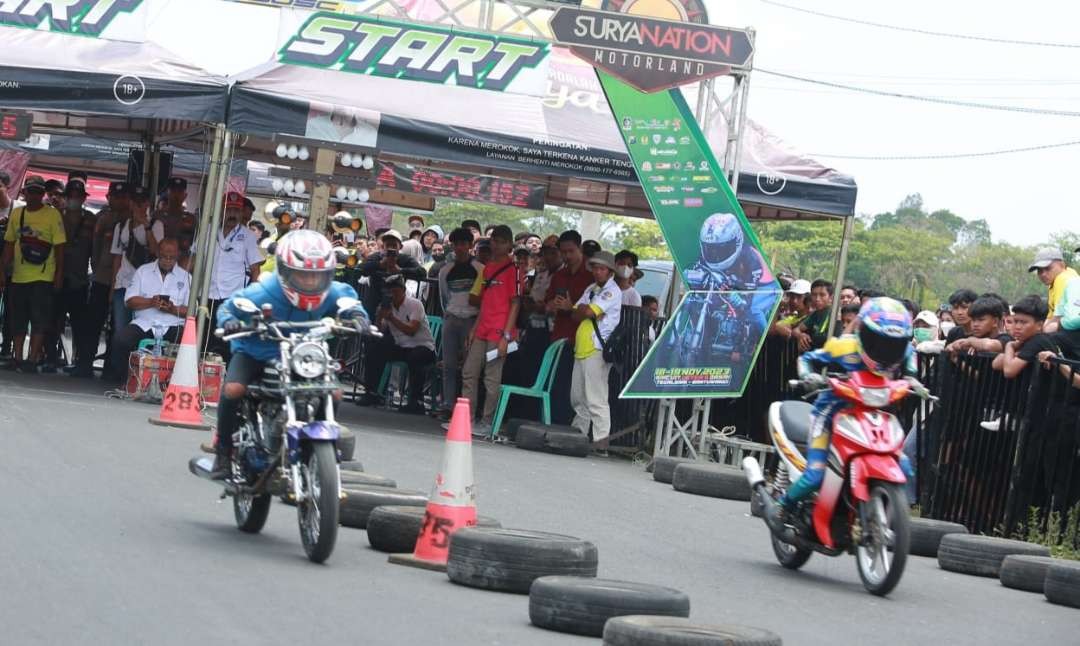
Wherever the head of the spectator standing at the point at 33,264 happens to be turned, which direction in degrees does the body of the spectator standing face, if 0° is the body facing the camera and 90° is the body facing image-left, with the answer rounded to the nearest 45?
approximately 0°

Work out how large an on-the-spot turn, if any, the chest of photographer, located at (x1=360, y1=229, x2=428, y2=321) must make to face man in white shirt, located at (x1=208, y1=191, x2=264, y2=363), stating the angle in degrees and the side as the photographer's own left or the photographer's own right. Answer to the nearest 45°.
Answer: approximately 45° to the photographer's own right

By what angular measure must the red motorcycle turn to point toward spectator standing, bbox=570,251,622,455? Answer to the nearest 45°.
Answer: approximately 180°
